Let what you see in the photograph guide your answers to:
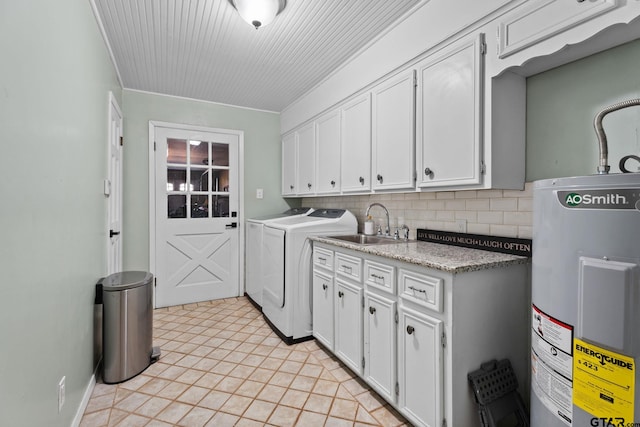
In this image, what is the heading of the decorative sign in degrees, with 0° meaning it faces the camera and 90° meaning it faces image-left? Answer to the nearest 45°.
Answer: approximately 45°

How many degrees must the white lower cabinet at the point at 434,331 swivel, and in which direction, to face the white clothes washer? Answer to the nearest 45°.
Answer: approximately 90° to its right

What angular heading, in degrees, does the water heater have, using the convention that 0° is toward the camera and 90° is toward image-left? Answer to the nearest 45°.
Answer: approximately 0°

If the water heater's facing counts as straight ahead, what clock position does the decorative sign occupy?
The decorative sign is roughly at 5 o'clock from the water heater.

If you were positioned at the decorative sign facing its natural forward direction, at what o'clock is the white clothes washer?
The white clothes washer is roughly at 2 o'clock from the decorative sign.

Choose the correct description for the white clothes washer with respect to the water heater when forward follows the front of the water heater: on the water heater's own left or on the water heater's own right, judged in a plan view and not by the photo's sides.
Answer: on the water heater's own right

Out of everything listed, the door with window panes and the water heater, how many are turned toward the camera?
2

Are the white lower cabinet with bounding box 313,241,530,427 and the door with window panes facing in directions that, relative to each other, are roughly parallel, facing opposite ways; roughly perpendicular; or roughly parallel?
roughly perpendicular

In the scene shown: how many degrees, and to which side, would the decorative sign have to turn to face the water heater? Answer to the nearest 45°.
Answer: approximately 45° to its left
